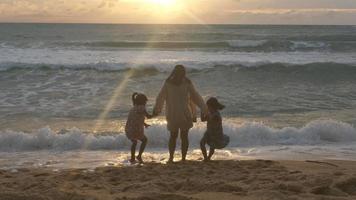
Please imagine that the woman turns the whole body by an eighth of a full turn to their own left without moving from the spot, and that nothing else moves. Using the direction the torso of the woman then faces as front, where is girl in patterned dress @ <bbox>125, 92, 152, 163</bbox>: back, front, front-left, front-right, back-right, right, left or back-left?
front

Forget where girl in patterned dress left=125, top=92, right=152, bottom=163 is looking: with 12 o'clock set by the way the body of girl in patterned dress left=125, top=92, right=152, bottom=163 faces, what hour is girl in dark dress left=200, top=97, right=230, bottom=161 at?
girl in dark dress left=200, top=97, right=230, bottom=161 is roughly at 2 o'clock from girl in patterned dress left=125, top=92, right=152, bottom=163.

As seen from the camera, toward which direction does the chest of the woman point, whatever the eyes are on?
away from the camera

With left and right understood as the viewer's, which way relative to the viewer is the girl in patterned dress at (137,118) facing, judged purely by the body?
facing away from the viewer and to the right of the viewer

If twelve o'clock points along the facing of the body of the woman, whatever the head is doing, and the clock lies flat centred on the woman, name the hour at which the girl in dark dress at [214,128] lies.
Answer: The girl in dark dress is roughly at 2 o'clock from the woman.
